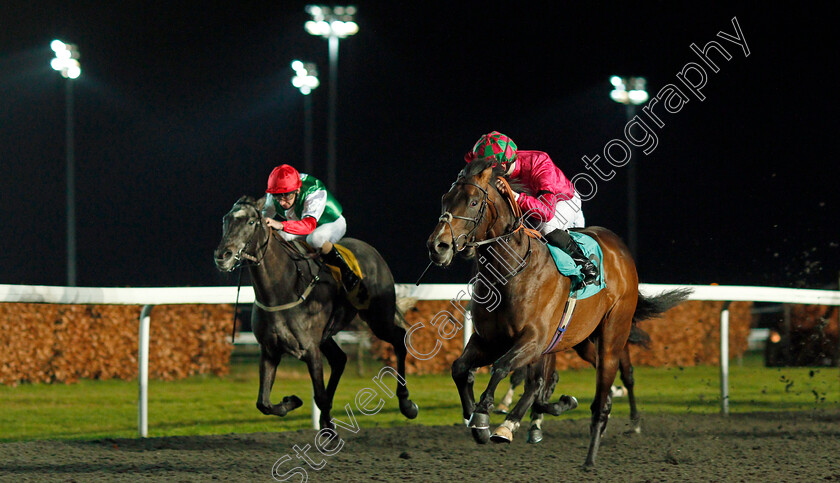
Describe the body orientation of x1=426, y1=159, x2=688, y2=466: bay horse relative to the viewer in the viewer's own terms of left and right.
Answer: facing the viewer and to the left of the viewer

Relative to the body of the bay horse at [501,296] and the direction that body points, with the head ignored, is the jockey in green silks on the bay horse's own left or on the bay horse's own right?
on the bay horse's own right

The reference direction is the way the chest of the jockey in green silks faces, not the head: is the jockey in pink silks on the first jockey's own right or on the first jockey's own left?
on the first jockey's own left

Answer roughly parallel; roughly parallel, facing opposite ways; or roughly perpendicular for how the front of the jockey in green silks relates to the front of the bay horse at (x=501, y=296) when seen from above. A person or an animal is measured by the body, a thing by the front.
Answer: roughly parallel

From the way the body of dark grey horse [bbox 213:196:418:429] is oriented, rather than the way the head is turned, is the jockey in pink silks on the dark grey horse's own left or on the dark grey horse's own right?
on the dark grey horse's own left

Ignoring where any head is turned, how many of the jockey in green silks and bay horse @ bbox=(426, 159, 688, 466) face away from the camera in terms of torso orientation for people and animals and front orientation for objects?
0
